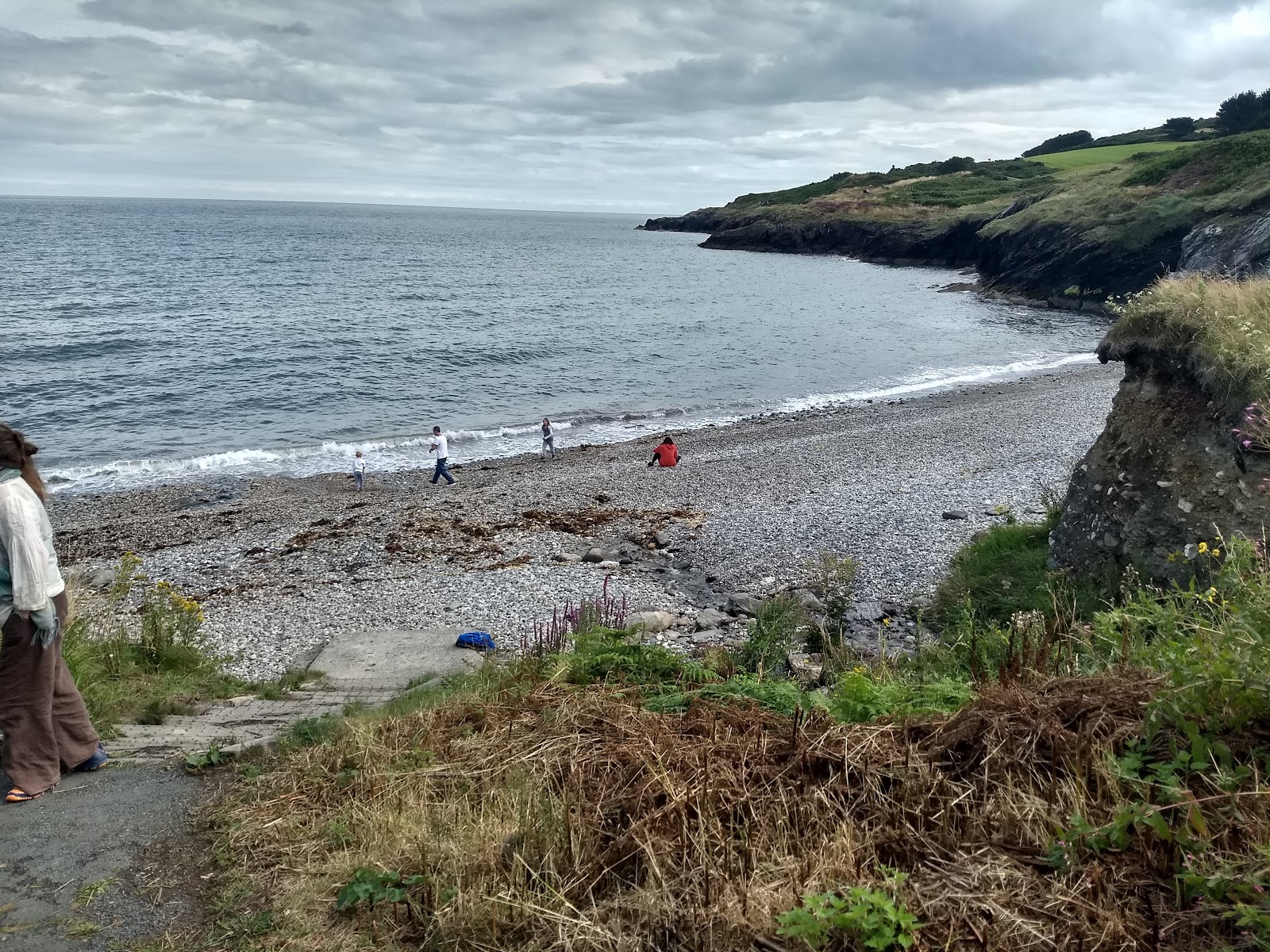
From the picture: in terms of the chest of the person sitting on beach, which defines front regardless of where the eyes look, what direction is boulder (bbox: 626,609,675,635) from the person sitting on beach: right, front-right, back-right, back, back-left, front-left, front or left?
back-left

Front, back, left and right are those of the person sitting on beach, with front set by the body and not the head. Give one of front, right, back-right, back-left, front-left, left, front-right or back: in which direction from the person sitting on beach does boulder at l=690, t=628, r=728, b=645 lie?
back-left

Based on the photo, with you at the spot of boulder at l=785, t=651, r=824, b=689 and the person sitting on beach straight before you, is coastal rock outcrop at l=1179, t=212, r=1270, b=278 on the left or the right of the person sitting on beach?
right

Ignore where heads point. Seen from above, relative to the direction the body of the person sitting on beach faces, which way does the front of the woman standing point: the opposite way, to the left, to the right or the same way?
to the left

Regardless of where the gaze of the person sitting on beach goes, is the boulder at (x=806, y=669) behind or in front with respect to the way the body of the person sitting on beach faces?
behind

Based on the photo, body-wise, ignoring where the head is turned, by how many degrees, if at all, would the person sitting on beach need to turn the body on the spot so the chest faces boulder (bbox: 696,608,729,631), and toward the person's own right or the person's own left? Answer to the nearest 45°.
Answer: approximately 135° to the person's own left

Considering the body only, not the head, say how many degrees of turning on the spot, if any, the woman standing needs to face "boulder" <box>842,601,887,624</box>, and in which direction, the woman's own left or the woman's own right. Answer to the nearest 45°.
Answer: approximately 180°

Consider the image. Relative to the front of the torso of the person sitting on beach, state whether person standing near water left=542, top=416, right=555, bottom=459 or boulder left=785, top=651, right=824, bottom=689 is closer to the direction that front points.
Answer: the person standing near water

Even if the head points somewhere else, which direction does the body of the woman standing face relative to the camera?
to the viewer's left

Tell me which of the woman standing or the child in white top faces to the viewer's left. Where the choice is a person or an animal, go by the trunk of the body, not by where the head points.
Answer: the woman standing

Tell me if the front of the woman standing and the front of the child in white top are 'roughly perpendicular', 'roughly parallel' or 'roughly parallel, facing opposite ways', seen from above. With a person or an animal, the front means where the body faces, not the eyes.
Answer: roughly perpendicular

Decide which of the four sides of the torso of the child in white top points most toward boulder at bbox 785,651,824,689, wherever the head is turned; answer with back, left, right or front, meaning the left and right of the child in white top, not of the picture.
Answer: back

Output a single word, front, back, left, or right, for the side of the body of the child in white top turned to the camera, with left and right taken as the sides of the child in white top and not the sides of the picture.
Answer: back

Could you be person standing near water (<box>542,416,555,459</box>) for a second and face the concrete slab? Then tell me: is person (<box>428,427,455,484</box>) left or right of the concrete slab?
right
